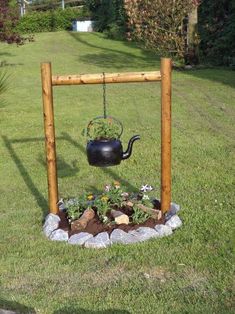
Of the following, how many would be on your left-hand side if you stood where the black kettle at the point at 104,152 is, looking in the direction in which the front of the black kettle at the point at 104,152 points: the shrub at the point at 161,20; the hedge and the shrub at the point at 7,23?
3

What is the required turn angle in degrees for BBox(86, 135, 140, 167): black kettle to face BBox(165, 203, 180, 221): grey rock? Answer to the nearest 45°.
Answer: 0° — it already faces it

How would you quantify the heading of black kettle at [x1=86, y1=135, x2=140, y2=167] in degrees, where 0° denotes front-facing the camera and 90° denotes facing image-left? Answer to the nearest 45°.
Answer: approximately 270°

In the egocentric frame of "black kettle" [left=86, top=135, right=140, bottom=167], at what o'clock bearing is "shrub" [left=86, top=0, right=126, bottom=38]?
The shrub is roughly at 9 o'clock from the black kettle.

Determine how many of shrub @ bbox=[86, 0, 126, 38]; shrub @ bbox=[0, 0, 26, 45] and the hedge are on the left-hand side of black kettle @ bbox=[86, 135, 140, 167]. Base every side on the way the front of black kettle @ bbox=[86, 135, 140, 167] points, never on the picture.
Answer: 3

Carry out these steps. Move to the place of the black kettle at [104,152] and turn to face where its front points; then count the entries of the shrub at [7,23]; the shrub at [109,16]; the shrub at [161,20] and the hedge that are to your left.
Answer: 4

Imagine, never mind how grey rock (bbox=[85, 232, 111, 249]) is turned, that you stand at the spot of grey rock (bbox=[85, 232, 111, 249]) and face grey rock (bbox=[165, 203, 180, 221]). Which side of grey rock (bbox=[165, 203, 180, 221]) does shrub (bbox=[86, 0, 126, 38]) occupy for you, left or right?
left
